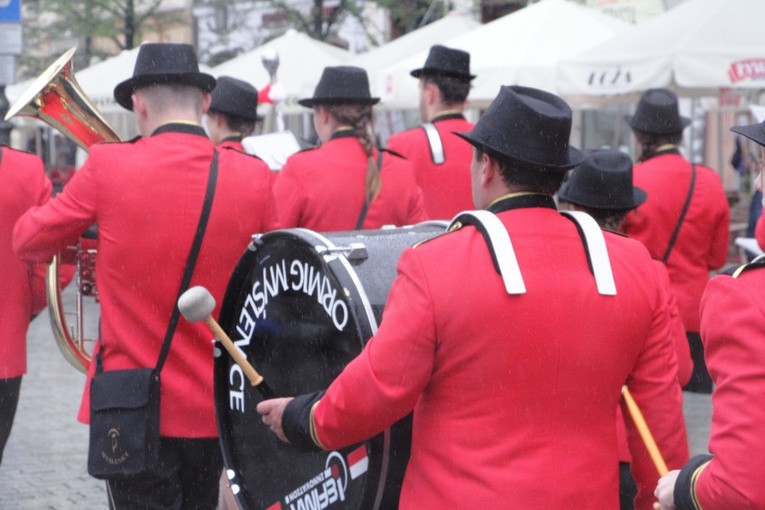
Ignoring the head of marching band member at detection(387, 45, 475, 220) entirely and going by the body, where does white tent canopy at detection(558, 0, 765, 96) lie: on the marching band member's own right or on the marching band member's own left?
on the marching band member's own right

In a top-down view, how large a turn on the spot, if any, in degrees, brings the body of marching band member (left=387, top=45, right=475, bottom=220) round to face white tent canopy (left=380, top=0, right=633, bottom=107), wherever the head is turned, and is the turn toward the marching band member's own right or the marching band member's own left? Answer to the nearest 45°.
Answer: approximately 45° to the marching band member's own right

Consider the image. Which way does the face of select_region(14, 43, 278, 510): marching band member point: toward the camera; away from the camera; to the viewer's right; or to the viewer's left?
away from the camera

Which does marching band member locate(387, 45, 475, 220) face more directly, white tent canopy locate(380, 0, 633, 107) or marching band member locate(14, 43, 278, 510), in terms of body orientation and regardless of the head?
the white tent canopy

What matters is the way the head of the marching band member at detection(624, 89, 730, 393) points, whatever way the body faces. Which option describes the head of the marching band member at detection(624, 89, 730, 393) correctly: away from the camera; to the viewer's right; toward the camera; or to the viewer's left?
away from the camera

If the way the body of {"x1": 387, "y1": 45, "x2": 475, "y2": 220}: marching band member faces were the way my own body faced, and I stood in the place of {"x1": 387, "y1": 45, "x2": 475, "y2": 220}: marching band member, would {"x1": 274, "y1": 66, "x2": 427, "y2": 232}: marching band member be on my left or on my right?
on my left

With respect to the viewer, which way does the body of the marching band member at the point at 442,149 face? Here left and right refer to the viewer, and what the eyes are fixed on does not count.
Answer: facing away from the viewer and to the left of the viewer

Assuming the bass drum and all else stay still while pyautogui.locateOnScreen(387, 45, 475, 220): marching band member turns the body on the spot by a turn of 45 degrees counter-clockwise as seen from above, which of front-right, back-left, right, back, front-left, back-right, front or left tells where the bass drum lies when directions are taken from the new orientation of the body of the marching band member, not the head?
left

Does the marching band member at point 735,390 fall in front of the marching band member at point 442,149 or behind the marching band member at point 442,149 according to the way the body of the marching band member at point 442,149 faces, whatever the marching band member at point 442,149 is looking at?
behind

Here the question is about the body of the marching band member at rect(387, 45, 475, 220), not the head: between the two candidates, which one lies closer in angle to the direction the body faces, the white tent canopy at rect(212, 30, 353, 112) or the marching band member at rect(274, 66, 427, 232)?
the white tent canopy

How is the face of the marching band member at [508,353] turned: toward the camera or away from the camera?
away from the camera
